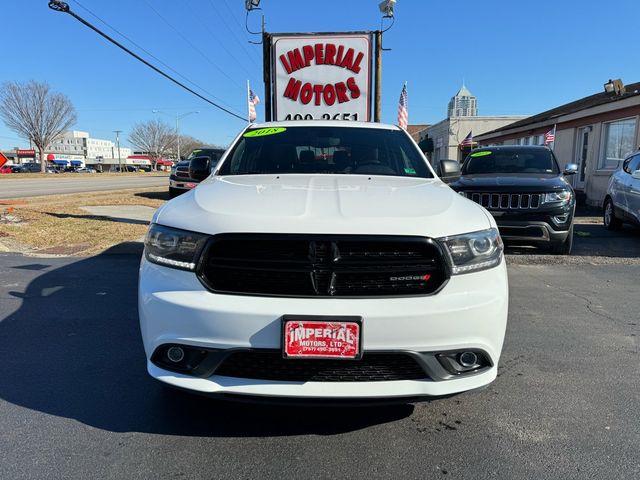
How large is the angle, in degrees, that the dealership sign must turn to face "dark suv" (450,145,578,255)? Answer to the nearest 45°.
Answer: approximately 45° to its left

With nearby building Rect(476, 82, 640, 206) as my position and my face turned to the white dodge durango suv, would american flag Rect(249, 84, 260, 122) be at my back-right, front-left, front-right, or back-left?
front-right

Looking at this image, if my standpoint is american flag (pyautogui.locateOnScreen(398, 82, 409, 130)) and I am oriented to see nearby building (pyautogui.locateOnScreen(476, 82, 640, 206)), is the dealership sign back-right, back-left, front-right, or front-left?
back-right

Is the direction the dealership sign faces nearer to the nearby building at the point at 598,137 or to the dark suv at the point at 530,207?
the dark suv

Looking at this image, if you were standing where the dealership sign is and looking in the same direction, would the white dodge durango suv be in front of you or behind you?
in front

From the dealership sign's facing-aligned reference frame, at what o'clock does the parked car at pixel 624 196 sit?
The parked car is roughly at 9 o'clock from the dealership sign.

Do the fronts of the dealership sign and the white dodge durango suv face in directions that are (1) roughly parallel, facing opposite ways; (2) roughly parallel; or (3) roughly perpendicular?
roughly parallel

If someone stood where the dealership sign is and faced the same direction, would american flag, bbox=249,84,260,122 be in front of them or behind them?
behind

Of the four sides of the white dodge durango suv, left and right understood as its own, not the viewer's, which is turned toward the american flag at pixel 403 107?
back

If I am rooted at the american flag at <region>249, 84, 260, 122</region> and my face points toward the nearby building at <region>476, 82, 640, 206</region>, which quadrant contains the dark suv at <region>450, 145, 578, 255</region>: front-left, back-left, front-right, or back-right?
front-right

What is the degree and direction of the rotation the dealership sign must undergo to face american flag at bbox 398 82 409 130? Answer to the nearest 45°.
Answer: approximately 135° to its left

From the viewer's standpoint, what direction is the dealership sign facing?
toward the camera

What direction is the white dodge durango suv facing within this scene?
toward the camera

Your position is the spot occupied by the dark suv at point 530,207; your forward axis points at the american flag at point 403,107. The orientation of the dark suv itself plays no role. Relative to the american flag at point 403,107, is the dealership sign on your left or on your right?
left

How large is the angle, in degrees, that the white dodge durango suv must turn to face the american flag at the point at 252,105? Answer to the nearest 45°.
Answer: approximately 180°

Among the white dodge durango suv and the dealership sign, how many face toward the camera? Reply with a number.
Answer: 2
